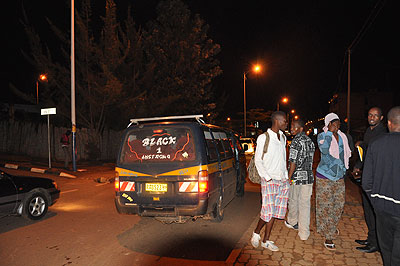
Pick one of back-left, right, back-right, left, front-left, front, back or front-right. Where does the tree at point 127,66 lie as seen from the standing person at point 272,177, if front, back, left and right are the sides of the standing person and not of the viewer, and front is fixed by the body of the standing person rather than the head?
back

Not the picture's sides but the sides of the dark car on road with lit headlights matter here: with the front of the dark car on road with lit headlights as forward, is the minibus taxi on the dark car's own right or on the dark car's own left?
on the dark car's own right

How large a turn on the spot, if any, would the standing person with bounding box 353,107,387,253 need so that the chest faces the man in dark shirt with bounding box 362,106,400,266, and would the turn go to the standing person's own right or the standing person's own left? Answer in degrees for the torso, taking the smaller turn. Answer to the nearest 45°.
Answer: approximately 45° to the standing person's own left

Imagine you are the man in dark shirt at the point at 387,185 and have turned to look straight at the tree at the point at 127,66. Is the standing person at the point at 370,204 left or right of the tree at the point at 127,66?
right
